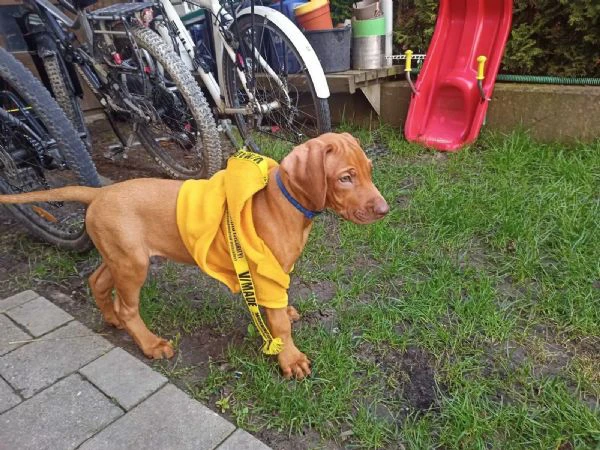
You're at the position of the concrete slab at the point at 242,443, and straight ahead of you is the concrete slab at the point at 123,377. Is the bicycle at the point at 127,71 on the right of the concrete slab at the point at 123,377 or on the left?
right

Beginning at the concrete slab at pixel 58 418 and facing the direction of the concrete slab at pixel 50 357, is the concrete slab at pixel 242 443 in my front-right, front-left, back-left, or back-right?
back-right

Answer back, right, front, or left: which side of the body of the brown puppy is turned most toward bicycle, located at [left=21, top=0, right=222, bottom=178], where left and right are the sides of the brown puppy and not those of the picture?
left

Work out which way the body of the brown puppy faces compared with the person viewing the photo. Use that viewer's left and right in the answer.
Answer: facing to the right of the viewer

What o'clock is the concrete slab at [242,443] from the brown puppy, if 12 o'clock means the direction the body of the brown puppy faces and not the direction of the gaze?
The concrete slab is roughly at 4 o'clock from the brown puppy.
